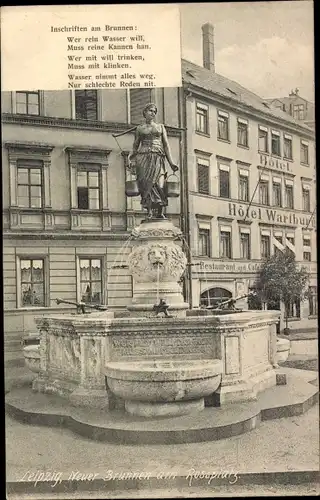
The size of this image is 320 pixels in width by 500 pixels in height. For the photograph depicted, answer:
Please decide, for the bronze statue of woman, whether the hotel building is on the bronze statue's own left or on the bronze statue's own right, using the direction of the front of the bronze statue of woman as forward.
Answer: on the bronze statue's own left

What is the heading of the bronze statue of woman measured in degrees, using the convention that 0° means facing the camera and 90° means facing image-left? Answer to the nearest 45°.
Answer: approximately 0°
